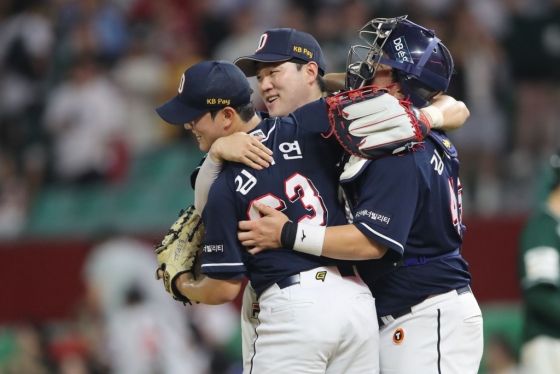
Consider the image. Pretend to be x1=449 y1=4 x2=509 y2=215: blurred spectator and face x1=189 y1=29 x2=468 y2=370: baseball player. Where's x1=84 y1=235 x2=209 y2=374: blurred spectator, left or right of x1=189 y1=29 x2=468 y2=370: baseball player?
right

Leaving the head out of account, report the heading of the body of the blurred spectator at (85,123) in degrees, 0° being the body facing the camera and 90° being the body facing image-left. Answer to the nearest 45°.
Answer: approximately 0°

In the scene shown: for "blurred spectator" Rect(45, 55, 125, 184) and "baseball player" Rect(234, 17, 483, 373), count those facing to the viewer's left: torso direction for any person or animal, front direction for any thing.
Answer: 1

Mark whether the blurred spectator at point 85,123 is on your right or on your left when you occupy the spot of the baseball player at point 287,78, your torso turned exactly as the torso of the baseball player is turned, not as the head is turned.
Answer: on your right

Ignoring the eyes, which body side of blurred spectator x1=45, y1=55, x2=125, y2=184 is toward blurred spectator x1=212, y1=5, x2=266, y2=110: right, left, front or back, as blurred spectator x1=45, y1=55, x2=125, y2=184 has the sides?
left

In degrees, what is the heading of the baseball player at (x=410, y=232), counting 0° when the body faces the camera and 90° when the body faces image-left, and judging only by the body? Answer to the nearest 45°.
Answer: approximately 90°
